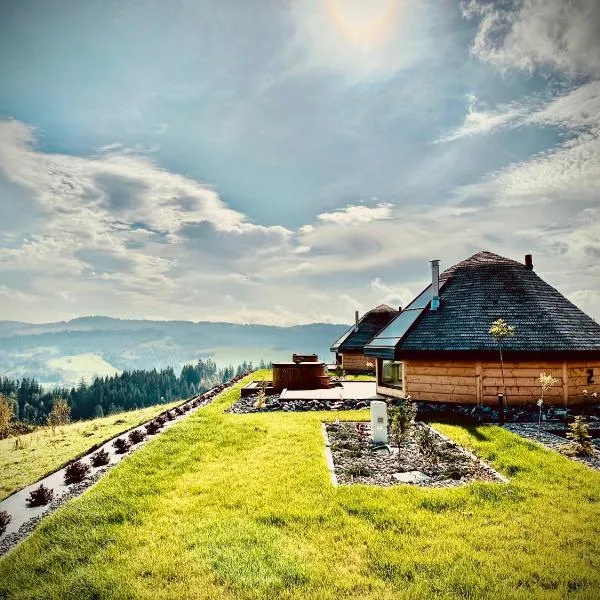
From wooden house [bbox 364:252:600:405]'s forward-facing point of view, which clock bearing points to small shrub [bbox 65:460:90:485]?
The small shrub is roughly at 10 o'clock from the wooden house.

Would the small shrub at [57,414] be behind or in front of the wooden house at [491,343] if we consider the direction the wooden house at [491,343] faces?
in front

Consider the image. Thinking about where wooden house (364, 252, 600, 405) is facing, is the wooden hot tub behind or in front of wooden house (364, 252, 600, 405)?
in front

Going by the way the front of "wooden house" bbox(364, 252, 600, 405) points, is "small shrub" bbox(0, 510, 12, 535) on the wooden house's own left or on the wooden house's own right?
on the wooden house's own left

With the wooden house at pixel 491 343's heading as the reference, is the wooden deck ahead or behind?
ahead

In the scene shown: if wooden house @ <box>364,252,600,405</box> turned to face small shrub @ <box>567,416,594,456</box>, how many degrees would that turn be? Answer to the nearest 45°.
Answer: approximately 90° to its left

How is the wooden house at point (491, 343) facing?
to the viewer's left

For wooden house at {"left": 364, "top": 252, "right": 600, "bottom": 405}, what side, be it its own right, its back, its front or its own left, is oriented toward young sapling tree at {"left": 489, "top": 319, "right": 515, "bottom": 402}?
left
